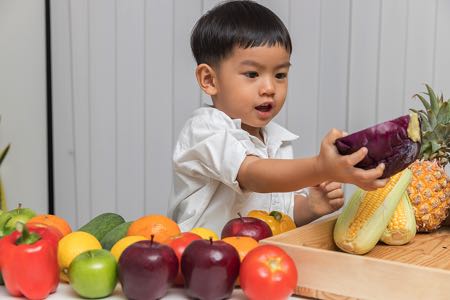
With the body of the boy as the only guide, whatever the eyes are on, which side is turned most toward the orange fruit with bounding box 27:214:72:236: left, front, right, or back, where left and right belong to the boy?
right

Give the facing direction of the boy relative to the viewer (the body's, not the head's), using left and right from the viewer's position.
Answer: facing the viewer and to the right of the viewer

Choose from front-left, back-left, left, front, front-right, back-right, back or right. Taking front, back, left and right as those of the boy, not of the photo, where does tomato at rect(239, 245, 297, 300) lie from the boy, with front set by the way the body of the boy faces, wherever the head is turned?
front-right

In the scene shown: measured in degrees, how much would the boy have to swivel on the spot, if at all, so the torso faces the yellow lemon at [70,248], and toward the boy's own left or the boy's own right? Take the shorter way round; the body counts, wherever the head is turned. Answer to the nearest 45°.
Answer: approximately 90° to the boy's own right

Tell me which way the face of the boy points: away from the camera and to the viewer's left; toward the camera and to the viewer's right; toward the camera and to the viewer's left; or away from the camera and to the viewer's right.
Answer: toward the camera and to the viewer's right

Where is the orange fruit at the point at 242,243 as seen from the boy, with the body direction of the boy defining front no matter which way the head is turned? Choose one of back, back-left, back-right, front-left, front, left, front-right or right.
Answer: front-right

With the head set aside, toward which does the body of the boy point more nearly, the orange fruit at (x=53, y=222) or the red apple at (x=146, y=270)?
the red apple

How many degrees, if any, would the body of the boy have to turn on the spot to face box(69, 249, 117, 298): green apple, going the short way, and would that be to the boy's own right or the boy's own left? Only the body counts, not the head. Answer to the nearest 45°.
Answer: approximately 45° to the boy's own right

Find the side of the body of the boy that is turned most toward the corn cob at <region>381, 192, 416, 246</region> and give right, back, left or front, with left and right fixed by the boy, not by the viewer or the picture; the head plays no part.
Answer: front

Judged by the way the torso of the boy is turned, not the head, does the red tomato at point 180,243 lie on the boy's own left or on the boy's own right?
on the boy's own right
